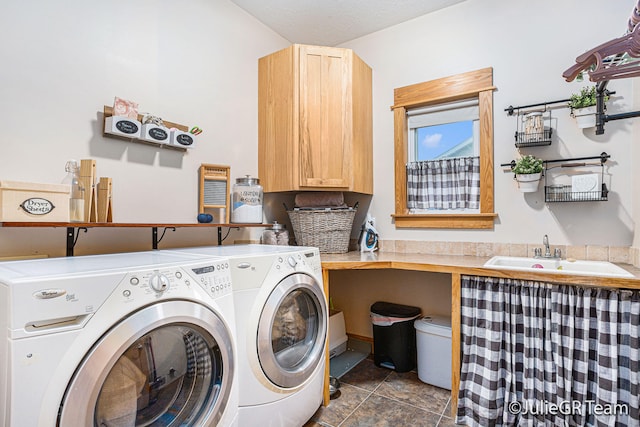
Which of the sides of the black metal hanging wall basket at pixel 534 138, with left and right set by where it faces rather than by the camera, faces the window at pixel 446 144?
right

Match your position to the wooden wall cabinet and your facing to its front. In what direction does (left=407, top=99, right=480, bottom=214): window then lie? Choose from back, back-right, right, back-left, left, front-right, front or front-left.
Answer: left

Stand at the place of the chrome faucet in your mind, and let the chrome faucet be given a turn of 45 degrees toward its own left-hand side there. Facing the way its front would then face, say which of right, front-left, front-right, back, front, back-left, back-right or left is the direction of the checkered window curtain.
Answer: back-right

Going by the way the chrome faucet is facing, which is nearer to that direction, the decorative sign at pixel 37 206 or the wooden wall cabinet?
the decorative sign

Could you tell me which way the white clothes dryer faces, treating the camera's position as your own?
facing the viewer and to the right of the viewer

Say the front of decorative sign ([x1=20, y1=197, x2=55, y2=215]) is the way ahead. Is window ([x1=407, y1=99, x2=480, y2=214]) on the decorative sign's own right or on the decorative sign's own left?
on the decorative sign's own left

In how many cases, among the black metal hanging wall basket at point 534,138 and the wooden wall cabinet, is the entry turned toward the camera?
2

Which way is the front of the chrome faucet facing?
toward the camera

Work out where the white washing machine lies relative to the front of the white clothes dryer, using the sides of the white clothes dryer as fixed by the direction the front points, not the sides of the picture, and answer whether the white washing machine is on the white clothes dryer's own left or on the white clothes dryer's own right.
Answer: on the white clothes dryer's own right

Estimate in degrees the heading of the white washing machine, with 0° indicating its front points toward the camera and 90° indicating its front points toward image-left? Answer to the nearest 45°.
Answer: approximately 315°

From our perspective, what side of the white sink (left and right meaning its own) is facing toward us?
front

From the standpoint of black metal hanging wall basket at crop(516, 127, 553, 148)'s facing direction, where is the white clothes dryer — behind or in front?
in front
